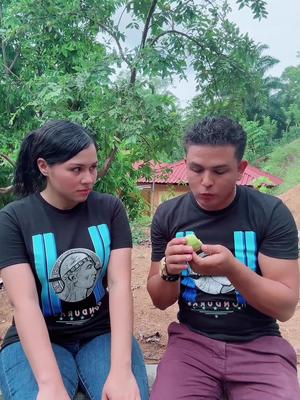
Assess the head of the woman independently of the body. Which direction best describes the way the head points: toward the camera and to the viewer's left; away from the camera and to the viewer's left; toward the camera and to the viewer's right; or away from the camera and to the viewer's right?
toward the camera and to the viewer's right

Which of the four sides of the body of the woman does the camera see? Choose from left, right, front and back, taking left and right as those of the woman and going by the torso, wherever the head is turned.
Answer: front

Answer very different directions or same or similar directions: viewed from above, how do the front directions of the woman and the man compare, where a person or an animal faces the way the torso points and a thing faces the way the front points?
same or similar directions

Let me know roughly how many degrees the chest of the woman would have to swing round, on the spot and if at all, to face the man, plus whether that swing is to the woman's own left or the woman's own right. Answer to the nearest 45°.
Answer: approximately 90° to the woman's own left

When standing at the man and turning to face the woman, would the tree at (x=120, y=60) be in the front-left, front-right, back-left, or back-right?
front-right

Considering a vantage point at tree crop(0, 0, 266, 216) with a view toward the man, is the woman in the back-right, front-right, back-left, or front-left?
front-right

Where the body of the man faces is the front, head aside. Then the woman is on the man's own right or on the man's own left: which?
on the man's own right

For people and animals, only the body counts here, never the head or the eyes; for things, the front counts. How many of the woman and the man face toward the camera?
2
